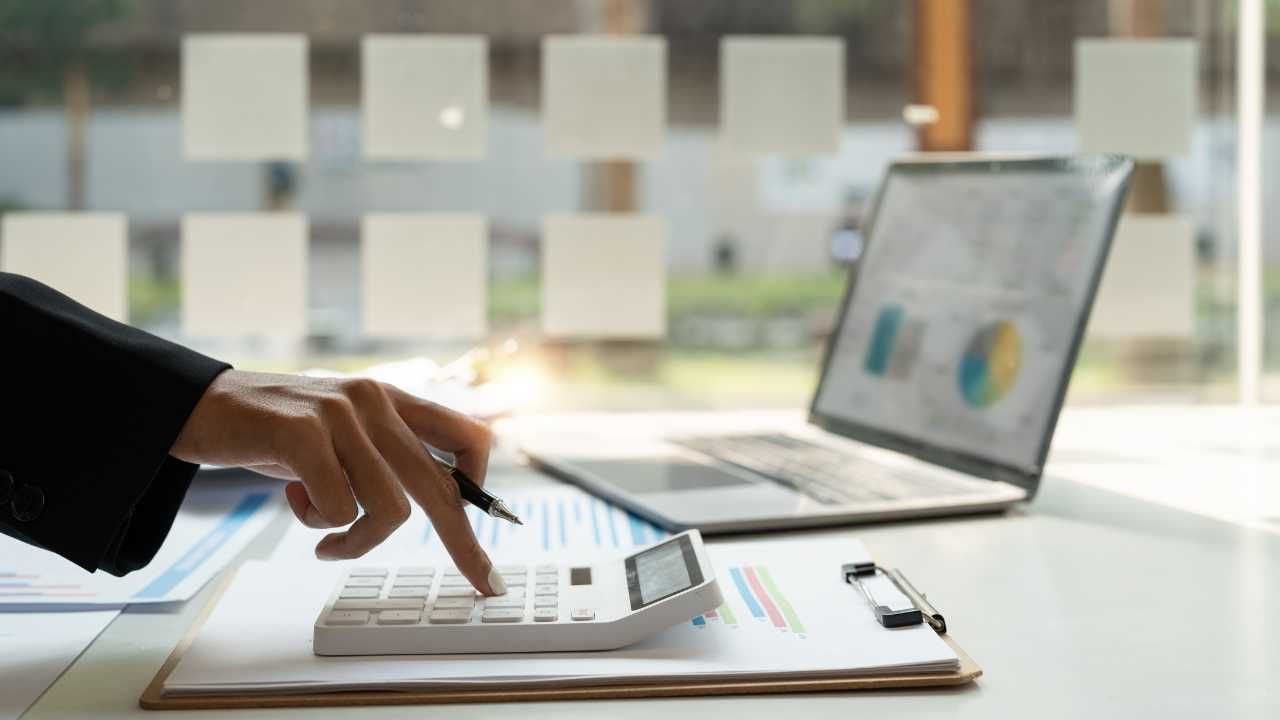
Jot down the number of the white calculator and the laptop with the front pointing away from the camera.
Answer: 0

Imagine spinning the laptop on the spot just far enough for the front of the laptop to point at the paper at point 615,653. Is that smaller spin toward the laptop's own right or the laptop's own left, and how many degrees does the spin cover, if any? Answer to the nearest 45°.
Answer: approximately 45° to the laptop's own left

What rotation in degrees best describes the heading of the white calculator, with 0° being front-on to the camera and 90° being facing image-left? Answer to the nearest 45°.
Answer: approximately 90°

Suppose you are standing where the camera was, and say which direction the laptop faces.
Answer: facing the viewer and to the left of the viewer

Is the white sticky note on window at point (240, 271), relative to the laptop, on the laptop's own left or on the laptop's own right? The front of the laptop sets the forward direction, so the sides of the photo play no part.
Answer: on the laptop's own right

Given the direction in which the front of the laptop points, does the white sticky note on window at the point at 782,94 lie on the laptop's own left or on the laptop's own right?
on the laptop's own right

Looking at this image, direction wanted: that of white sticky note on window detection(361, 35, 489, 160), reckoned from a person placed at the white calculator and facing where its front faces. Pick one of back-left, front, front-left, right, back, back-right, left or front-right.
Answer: right

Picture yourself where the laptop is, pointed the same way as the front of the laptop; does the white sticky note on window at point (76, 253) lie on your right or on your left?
on your right
